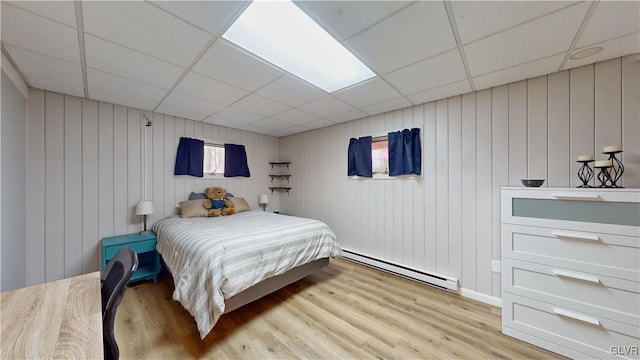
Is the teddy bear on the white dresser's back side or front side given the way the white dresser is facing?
on the front side

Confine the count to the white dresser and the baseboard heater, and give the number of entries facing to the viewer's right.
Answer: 0

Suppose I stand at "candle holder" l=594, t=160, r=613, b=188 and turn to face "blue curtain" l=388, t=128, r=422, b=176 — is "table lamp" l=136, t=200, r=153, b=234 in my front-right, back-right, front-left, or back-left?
front-left

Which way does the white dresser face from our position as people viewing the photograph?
facing the viewer and to the left of the viewer

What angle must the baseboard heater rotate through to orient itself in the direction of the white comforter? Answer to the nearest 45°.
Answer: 0° — it already faces it

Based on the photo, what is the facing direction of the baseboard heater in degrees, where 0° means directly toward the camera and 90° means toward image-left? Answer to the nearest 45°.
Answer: approximately 45°
